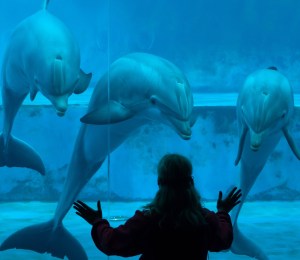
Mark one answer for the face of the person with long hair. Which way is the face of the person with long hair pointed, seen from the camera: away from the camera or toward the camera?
away from the camera

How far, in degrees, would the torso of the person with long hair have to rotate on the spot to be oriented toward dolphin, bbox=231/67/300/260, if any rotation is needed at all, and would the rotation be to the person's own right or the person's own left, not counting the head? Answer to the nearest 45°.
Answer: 0° — they already face it

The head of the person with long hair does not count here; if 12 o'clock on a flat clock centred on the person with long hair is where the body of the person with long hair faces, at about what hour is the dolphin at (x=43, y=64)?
The dolphin is roughly at 11 o'clock from the person with long hair.

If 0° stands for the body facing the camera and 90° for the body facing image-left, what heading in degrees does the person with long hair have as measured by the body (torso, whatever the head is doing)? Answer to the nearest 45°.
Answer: approximately 180°
